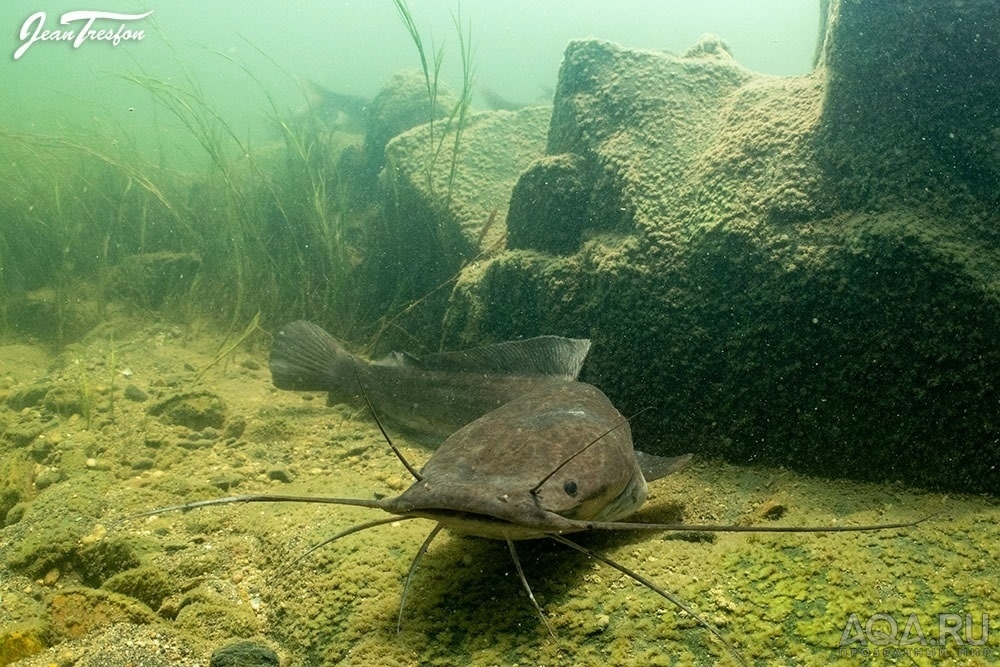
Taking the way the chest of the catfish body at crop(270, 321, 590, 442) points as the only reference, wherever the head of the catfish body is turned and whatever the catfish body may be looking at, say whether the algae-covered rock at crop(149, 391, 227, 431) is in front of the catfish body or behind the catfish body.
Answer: behind
